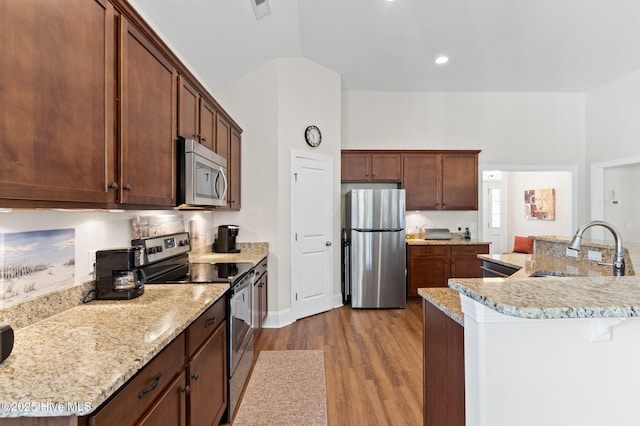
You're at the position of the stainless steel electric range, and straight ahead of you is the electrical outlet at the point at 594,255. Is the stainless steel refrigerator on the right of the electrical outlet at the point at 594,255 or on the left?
left

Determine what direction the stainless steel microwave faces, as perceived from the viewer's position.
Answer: facing the viewer and to the right of the viewer

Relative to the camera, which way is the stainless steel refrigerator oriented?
toward the camera

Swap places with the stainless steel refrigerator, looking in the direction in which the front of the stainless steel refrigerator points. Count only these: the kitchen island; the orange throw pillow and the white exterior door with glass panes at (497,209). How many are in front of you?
1

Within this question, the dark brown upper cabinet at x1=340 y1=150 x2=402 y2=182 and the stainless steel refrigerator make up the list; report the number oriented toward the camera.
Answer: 2

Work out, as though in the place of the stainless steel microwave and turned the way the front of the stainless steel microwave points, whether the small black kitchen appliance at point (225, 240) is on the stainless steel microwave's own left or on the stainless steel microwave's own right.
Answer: on the stainless steel microwave's own left

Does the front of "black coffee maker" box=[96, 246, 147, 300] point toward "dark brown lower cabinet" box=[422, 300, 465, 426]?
yes

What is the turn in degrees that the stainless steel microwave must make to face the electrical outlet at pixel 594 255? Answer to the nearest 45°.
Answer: approximately 45° to its left

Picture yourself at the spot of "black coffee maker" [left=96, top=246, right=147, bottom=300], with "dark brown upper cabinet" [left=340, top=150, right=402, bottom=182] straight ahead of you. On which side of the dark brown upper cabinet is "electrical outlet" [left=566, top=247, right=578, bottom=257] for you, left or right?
right

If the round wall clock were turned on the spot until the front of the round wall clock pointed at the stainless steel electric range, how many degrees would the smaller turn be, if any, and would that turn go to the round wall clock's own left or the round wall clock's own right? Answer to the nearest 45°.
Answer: approximately 45° to the round wall clock's own right

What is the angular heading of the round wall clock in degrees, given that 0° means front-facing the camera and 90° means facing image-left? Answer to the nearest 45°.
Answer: approximately 315°

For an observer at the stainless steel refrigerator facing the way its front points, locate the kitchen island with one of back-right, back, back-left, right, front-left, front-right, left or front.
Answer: front

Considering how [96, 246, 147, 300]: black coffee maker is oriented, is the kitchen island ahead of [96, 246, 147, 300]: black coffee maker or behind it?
ahead

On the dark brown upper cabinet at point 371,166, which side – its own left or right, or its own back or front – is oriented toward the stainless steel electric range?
front

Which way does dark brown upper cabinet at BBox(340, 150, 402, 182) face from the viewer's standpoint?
toward the camera
